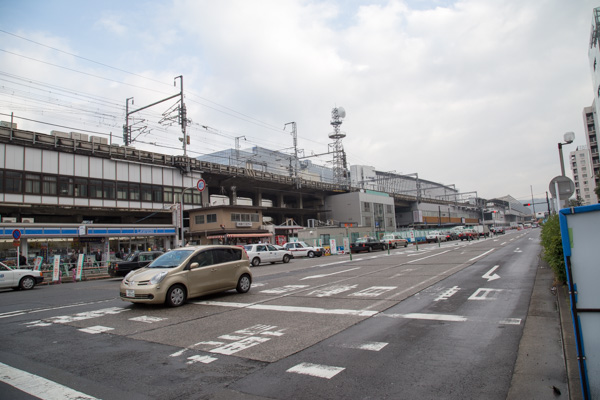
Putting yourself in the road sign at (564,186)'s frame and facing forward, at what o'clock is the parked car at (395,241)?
The parked car is roughly at 11 o'clock from the road sign.

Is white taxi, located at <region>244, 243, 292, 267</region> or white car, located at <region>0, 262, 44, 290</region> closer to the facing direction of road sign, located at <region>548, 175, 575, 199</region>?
the white taxi

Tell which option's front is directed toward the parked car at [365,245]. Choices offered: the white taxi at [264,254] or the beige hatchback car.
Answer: the white taxi

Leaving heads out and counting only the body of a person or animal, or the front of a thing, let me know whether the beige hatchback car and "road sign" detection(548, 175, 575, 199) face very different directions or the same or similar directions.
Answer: very different directions

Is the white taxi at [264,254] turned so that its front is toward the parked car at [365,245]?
yes

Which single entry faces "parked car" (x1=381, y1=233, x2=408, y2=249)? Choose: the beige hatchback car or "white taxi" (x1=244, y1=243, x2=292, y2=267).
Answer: the white taxi

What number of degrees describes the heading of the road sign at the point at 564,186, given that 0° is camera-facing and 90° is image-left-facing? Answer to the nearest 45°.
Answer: approximately 180°

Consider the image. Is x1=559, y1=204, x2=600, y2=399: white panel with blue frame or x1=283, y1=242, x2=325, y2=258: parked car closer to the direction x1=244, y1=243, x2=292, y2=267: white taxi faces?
the parked car

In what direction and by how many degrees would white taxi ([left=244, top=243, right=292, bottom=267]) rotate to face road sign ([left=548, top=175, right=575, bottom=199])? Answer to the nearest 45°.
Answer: approximately 90° to its right

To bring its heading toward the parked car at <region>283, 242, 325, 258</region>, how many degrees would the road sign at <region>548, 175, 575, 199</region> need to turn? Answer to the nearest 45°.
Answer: approximately 45° to its left
